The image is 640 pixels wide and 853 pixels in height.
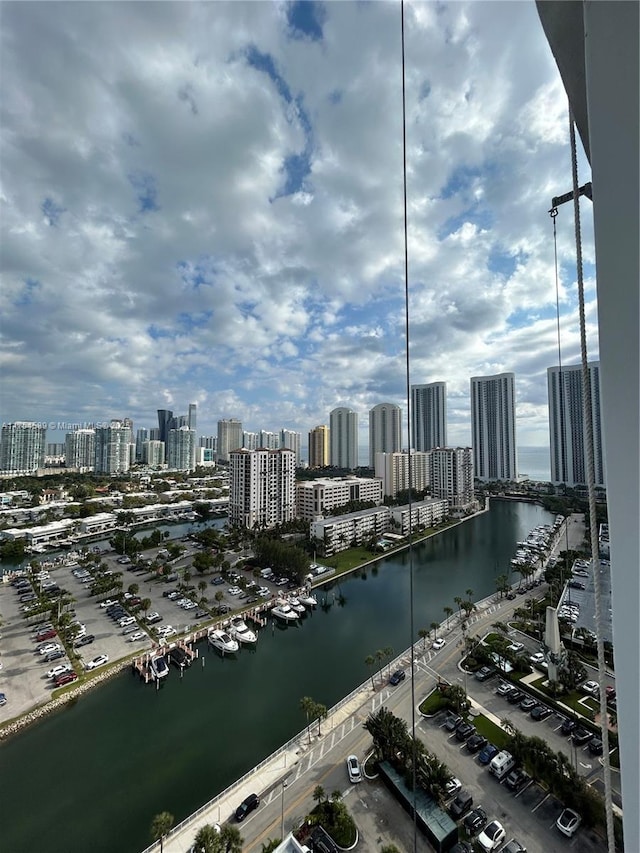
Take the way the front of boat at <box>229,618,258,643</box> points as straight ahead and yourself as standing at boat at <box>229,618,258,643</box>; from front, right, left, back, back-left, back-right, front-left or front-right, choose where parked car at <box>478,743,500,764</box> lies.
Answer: front

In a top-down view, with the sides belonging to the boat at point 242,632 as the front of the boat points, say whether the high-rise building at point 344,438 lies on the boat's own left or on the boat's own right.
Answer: on the boat's own left

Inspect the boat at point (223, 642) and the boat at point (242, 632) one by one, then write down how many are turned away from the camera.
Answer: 0

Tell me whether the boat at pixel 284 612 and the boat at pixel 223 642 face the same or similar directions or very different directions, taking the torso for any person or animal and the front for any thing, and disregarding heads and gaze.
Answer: same or similar directions

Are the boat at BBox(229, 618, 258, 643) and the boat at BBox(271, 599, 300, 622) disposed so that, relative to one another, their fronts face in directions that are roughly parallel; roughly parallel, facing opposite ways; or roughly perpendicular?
roughly parallel

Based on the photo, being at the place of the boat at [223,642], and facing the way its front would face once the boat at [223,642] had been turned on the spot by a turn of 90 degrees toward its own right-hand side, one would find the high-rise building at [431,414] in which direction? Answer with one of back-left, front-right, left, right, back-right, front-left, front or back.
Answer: back

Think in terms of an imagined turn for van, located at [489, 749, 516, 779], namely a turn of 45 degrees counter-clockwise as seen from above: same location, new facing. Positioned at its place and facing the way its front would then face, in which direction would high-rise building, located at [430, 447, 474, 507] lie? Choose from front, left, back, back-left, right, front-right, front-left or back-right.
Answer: front

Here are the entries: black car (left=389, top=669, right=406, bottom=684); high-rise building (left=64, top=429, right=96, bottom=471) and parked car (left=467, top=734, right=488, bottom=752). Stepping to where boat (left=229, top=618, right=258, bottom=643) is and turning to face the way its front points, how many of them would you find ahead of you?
2

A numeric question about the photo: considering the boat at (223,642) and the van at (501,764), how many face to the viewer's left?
0

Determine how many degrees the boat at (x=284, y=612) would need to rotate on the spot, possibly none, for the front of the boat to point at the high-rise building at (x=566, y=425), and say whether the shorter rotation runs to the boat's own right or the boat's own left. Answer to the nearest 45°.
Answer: approximately 90° to the boat's own left

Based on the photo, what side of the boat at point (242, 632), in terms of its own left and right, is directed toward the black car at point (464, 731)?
front

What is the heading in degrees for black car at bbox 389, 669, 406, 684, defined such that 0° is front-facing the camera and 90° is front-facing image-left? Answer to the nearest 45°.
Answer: approximately 45°

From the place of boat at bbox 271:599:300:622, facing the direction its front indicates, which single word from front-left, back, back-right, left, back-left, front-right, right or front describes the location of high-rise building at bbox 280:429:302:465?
back-left

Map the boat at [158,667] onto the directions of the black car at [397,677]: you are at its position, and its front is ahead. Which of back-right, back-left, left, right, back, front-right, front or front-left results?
front-right
